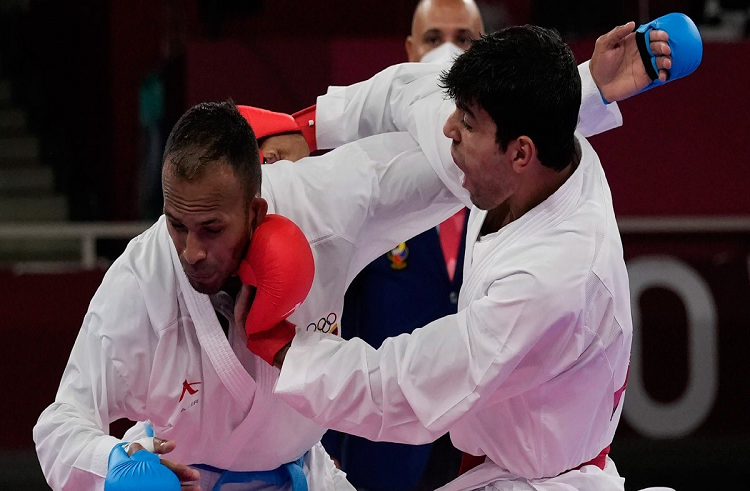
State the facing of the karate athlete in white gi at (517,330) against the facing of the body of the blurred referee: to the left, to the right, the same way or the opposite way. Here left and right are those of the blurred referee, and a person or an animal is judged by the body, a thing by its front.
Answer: to the right

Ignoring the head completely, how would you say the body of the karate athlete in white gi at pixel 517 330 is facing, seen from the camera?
to the viewer's left

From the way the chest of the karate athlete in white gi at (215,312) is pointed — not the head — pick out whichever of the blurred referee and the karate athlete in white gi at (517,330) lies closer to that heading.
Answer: the karate athlete in white gi

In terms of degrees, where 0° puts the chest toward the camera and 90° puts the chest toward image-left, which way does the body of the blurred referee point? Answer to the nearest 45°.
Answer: approximately 0°

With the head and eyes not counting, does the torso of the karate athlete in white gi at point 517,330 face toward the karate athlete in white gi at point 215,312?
yes

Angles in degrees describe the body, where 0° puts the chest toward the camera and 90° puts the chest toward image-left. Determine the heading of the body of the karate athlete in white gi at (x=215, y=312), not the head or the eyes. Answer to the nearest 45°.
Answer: approximately 0°

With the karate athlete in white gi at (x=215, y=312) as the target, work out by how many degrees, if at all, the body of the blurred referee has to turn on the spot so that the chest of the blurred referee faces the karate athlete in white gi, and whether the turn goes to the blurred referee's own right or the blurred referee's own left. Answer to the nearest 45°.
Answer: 0° — they already face them
